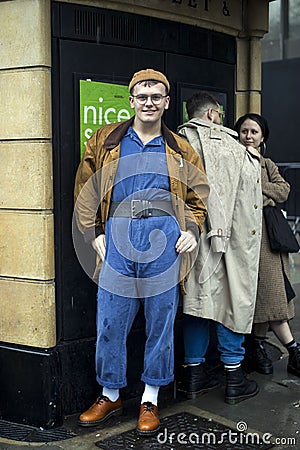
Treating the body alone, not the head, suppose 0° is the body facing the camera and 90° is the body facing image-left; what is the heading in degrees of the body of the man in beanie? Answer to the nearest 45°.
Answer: approximately 0°

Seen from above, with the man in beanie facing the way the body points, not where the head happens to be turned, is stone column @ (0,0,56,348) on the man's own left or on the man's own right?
on the man's own right
